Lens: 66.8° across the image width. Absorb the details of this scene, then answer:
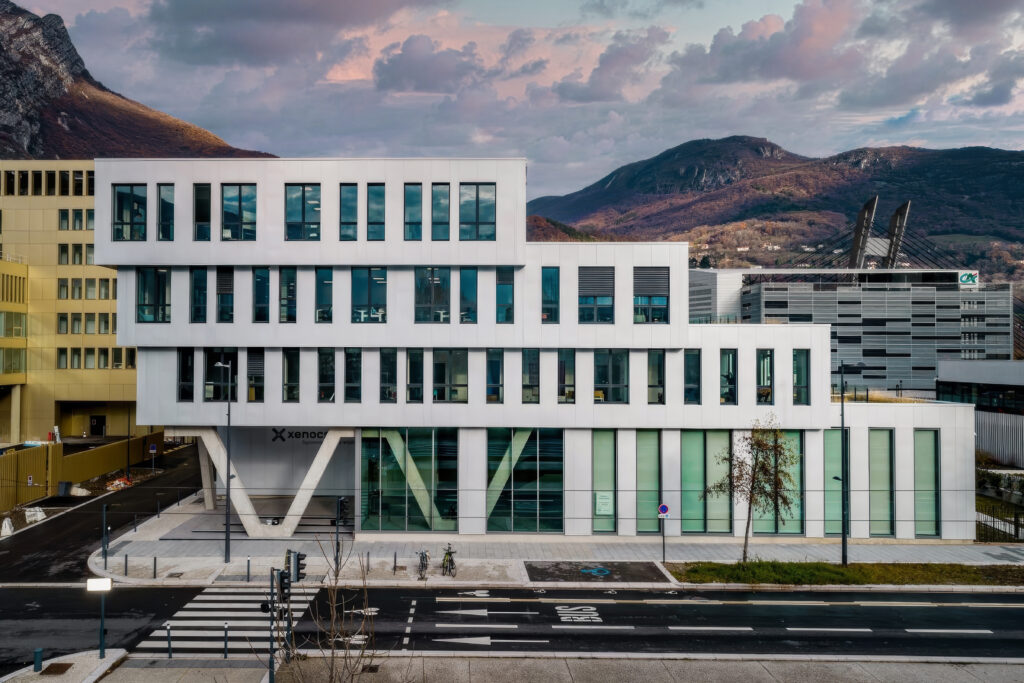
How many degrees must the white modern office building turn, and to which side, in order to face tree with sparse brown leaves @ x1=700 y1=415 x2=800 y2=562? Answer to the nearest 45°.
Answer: approximately 90° to its left

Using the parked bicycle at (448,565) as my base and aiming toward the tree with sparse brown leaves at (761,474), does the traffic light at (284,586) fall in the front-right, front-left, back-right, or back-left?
back-right

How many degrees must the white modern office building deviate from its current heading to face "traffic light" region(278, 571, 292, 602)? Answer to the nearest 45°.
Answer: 0° — it already faces it

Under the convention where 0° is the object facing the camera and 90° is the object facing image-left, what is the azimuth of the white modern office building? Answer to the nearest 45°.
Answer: approximately 0°
